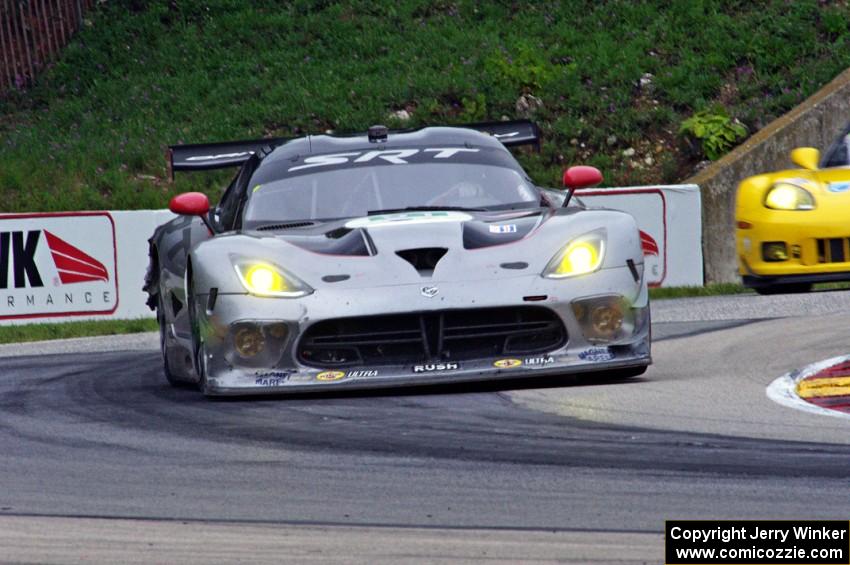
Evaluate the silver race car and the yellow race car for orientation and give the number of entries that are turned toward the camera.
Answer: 2

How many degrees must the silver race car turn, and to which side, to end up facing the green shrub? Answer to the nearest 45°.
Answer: approximately 180°

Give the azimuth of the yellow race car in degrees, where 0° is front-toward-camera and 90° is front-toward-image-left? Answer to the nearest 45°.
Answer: approximately 0°

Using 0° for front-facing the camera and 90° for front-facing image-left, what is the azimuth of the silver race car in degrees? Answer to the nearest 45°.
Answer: approximately 0°
